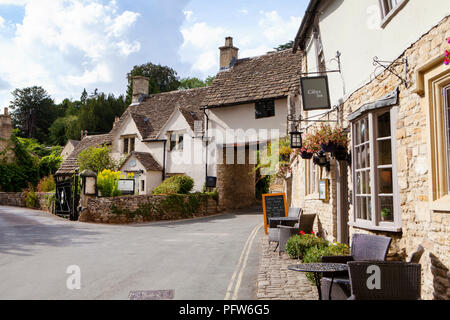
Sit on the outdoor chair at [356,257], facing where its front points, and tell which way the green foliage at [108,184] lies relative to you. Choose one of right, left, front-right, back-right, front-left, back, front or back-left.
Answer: right

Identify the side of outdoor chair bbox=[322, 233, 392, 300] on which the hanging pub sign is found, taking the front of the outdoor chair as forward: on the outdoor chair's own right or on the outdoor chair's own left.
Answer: on the outdoor chair's own right

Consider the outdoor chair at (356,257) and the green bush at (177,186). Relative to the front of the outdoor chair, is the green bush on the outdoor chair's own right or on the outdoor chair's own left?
on the outdoor chair's own right

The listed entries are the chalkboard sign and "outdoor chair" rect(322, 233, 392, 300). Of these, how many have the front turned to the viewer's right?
0

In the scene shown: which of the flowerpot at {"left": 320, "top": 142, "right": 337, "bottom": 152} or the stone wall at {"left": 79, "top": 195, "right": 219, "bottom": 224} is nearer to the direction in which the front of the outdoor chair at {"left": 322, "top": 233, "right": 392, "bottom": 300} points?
the stone wall

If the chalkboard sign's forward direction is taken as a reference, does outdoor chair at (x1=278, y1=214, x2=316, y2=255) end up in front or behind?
in front

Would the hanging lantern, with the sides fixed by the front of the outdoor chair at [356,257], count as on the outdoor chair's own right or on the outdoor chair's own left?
on the outdoor chair's own right

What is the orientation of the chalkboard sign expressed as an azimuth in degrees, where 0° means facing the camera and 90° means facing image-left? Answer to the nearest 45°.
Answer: approximately 0°

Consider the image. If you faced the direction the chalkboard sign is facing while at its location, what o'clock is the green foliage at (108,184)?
The green foliage is roughly at 4 o'clock from the chalkboard sign.

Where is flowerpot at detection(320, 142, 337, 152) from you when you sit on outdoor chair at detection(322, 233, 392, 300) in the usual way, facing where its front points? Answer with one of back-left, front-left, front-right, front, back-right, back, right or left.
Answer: back-right

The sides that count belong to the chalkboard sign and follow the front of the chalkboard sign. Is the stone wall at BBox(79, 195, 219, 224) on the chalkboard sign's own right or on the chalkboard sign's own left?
on the chalkboard sign's own right

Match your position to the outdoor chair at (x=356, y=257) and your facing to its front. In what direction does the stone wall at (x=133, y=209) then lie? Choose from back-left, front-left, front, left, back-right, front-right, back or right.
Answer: right

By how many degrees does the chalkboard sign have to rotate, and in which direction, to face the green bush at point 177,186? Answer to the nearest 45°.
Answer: approximately 135° to its right
